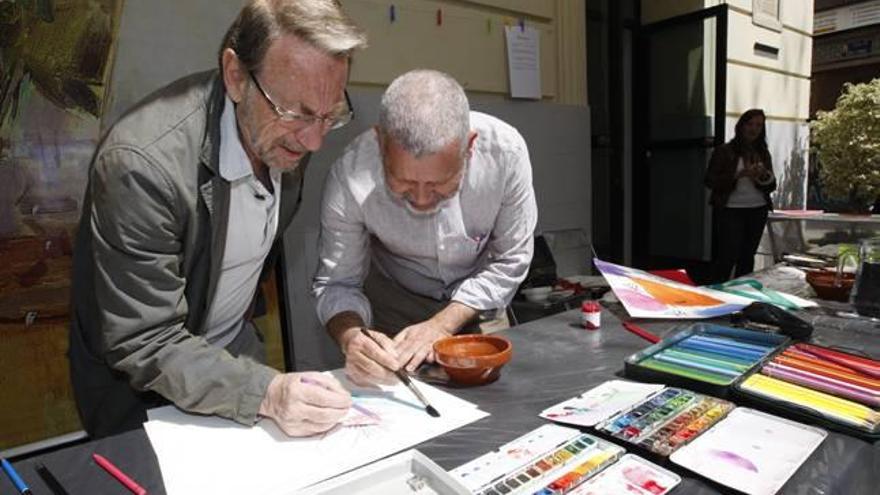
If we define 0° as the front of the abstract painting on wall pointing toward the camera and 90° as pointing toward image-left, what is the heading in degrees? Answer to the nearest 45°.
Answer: approximately 0°

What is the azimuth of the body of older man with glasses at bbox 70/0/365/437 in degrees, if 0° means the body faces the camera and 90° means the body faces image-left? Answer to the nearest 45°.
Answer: approximately 315°

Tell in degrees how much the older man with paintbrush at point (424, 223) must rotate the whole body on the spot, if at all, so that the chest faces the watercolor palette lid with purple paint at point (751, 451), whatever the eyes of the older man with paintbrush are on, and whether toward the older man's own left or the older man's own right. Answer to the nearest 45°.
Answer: approximately 45° to the older man's own left

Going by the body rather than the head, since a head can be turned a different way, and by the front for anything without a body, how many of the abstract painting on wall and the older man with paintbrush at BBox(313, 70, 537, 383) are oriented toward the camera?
2

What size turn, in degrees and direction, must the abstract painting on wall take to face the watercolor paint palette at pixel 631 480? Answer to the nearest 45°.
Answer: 0° — it already faces it

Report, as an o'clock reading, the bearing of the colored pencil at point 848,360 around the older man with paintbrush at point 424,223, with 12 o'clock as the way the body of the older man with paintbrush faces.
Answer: The colored pencil is roughly at 10 o'clock from the older man with paintbrush.

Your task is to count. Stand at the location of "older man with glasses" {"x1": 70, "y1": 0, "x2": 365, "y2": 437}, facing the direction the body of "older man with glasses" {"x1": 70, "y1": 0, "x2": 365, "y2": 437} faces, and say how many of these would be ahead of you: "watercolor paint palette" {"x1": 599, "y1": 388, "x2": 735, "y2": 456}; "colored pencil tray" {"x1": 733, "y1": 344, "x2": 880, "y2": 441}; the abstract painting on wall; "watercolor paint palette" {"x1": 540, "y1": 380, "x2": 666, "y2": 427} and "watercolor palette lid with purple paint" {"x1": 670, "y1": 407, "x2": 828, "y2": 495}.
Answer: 4

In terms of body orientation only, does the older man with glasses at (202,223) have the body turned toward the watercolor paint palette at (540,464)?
yes
